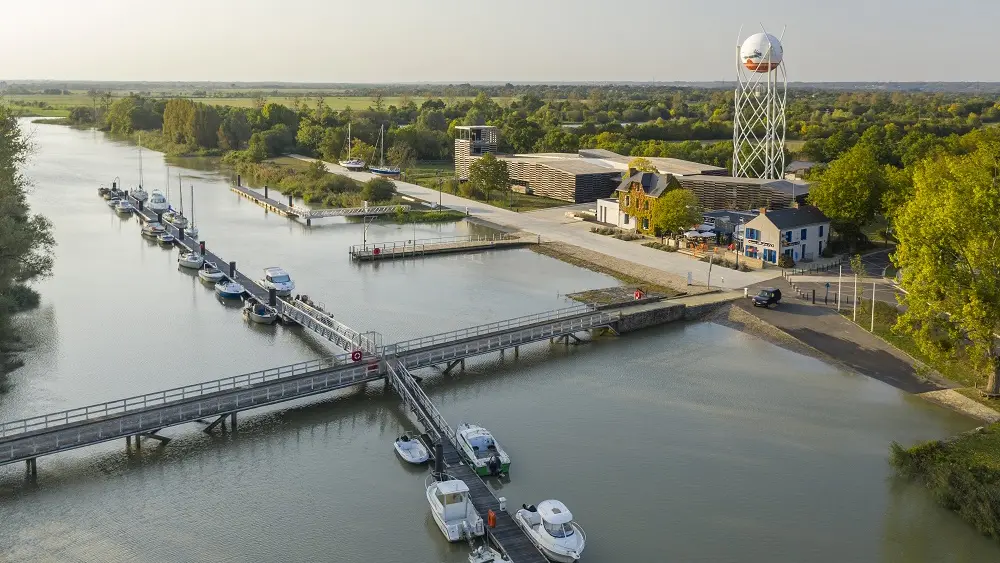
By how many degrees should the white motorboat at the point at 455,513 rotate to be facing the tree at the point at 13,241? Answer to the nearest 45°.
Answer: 0° — it already faces it

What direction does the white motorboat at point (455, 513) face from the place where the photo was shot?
facing away from the viewer and to the left of the viewer

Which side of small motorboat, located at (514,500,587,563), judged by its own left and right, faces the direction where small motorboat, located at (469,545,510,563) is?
right

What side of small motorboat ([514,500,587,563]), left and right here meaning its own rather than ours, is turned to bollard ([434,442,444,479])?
back

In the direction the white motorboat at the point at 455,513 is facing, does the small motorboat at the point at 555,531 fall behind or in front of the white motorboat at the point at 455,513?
behind

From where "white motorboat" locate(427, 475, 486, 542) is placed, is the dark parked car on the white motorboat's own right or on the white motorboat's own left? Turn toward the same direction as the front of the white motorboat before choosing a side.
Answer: on the white motorboat's own right

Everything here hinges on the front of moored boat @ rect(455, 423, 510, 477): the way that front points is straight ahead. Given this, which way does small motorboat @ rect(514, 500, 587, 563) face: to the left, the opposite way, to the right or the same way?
the opposite way

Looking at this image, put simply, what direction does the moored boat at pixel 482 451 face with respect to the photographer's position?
facing away from the viewer and to the left of the viewer

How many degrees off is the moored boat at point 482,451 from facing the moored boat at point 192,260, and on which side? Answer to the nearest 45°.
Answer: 0° — it already faces it
